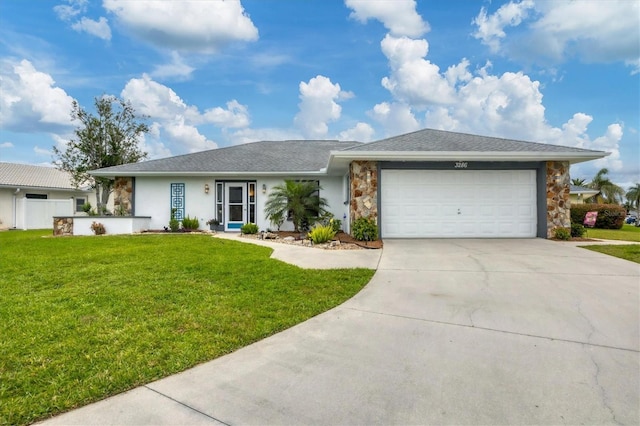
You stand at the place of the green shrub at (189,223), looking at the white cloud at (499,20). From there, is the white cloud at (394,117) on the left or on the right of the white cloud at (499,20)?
left

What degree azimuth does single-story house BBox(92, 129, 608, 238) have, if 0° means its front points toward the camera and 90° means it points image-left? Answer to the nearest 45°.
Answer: approximately 0°

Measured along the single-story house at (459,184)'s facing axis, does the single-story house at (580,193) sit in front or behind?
behind

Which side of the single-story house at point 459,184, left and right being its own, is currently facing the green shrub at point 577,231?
left

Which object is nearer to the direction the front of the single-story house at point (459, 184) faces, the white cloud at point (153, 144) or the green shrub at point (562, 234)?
the green shrub

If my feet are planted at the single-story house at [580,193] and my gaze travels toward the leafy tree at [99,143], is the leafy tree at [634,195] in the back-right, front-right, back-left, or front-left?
back-right

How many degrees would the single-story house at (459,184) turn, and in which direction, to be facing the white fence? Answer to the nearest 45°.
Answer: approximately 90° to its right

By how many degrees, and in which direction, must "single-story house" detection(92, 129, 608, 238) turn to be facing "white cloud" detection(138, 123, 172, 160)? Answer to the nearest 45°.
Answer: approximately 135° to its right

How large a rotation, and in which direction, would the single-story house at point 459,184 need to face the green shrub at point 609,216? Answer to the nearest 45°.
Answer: approximately 135° to its left

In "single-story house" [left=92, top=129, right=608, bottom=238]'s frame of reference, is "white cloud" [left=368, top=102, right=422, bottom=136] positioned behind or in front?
behind

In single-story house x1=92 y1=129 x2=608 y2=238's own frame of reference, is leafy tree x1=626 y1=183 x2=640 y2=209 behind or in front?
behind

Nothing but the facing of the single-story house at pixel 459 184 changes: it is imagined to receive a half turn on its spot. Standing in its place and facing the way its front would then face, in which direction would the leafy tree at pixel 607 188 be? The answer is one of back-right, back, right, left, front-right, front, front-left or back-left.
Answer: front-right
